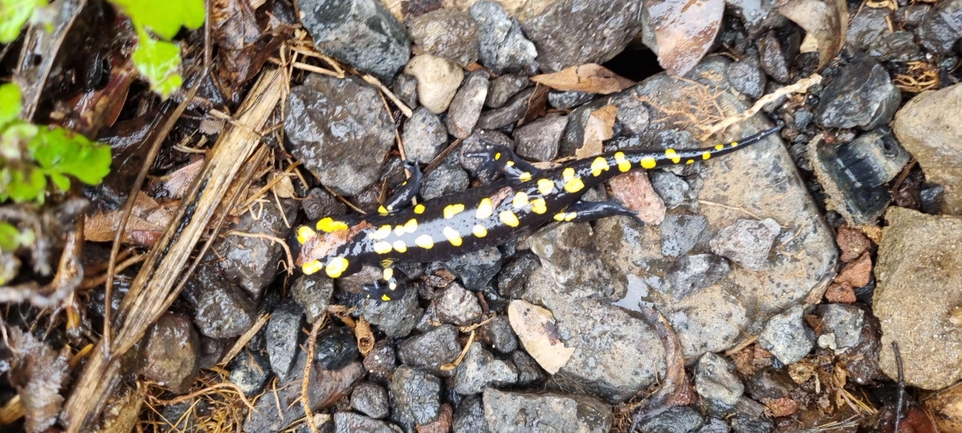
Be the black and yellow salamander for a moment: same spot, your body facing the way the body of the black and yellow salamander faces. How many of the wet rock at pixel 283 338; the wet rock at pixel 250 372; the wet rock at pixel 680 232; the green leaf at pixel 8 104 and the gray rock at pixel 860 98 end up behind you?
2

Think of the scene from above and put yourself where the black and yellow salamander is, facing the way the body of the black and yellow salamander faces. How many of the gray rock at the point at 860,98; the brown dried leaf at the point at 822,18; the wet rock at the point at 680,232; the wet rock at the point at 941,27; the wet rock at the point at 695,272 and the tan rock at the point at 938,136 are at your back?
6

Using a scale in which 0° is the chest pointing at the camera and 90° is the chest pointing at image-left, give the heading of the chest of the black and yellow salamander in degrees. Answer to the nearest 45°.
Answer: approximately 90°

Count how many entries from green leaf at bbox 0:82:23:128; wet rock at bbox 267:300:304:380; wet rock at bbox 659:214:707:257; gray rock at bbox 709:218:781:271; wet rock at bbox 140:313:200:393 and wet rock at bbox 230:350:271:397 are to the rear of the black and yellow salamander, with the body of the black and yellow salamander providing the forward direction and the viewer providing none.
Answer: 2

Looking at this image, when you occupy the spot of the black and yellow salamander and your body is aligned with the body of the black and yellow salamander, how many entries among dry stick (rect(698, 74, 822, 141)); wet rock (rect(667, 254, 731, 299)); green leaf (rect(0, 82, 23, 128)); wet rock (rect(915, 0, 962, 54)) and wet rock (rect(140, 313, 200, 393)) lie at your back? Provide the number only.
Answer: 3

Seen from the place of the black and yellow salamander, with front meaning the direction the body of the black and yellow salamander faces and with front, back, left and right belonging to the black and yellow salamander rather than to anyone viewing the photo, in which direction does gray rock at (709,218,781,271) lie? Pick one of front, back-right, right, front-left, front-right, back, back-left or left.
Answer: back

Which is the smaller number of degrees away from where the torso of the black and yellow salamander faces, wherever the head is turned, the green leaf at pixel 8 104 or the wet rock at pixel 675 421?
the green leaf

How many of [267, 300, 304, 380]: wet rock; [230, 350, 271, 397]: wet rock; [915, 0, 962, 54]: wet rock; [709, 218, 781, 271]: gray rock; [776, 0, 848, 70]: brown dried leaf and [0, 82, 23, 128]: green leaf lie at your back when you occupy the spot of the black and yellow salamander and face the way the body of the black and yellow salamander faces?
3

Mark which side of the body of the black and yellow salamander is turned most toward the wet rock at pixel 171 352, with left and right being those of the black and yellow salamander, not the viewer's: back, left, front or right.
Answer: front

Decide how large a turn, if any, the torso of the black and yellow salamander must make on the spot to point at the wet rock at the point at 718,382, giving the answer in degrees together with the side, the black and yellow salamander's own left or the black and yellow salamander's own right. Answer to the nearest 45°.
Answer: approximately 135° to the black and yellow salamander's own left

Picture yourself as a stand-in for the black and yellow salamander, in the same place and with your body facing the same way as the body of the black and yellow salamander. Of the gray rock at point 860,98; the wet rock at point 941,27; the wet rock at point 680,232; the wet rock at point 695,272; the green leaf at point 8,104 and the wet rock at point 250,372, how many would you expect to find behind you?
4
